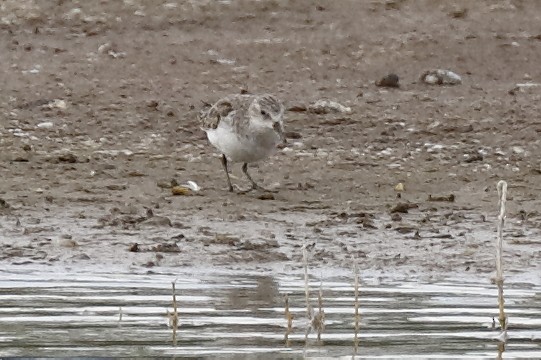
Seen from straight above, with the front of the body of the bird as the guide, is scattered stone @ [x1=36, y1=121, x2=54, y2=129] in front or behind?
behind

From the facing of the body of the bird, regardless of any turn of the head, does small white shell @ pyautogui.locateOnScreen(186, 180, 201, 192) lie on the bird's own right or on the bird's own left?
on the bird's own right

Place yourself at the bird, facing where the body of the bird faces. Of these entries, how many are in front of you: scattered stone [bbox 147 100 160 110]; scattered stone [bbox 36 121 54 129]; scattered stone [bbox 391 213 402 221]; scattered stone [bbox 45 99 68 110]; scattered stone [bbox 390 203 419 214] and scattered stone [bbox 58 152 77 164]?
2

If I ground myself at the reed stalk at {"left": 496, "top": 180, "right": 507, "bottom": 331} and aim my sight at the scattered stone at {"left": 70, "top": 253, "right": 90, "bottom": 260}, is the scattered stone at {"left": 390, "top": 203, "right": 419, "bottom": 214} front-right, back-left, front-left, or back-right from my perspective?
front-right

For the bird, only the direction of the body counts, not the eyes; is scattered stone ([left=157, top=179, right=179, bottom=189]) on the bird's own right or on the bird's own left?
on the bird's own right

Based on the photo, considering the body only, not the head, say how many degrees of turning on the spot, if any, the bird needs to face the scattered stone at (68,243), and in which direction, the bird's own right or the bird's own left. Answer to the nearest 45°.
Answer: approximately 90° to the bird's own right

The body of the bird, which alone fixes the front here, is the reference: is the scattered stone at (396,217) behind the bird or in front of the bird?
in front

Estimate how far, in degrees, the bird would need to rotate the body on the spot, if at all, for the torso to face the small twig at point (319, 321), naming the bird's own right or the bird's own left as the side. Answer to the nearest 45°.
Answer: approximately 45° to the bird's own right

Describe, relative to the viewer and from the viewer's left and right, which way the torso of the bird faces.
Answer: facing the viewer and to the right of the viewer

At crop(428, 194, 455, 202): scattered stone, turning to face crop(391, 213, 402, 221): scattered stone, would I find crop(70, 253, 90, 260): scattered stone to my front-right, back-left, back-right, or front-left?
front-right

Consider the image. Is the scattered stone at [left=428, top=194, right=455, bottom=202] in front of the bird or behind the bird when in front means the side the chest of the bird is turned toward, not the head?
in front

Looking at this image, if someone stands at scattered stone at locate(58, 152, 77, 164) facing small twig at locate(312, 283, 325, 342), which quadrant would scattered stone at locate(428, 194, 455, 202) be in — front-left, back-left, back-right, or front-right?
front-left
